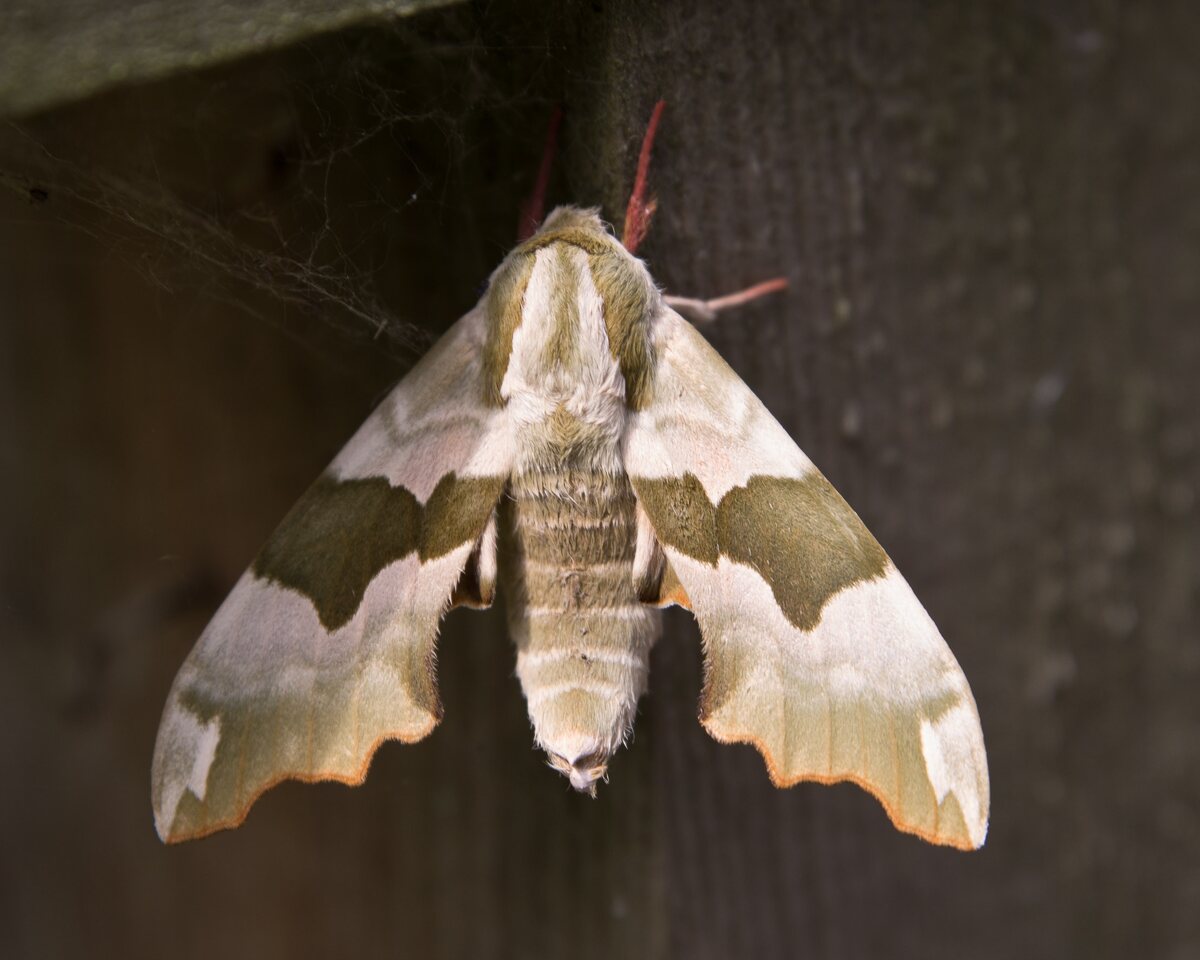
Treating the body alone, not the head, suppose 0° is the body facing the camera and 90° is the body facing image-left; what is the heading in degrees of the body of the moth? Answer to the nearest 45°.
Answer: approximately 180°
